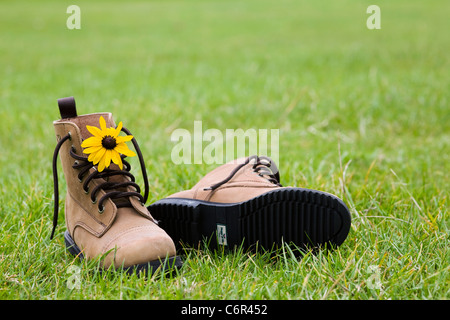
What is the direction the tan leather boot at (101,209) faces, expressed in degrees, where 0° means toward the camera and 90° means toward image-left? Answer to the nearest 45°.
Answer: approximately 315°
